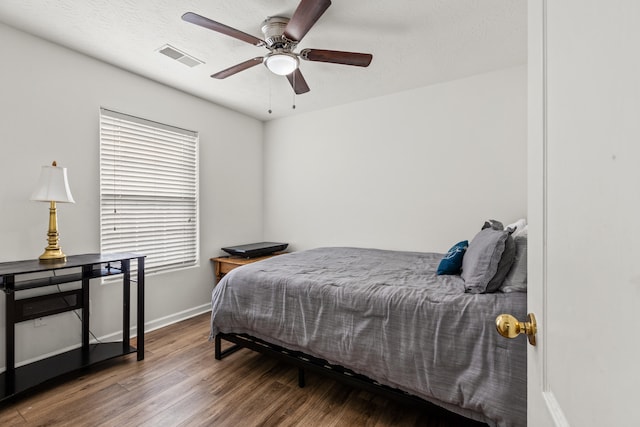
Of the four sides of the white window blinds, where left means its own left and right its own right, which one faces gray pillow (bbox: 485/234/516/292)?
front

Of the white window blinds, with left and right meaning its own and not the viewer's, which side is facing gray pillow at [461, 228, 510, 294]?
front

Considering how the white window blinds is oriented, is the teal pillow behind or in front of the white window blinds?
in front

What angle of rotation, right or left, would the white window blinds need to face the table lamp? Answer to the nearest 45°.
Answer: approximately 90° to its right

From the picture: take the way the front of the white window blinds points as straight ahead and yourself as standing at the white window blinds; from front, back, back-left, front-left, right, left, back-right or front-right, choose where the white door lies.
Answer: front-right

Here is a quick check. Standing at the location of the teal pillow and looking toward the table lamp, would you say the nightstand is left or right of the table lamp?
right

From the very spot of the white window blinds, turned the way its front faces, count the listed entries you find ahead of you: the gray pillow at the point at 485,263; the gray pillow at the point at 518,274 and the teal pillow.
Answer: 3

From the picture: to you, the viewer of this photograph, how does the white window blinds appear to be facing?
facing the viewer and to the right of the viewer
